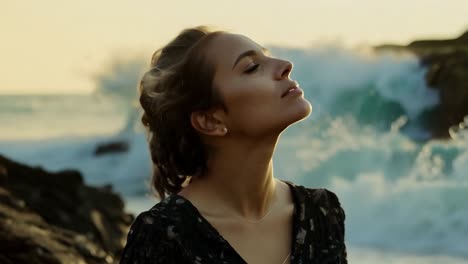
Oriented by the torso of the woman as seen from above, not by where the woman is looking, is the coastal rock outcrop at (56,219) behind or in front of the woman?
behind

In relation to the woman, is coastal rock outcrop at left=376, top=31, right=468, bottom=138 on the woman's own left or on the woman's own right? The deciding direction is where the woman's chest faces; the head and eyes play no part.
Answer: on the woman's own left

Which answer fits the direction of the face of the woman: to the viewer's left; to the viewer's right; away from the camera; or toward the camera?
to the viewer's right

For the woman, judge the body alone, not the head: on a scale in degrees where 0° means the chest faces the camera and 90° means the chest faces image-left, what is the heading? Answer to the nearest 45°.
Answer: approximately 315°

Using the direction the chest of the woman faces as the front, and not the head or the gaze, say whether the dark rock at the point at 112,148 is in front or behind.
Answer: behind
